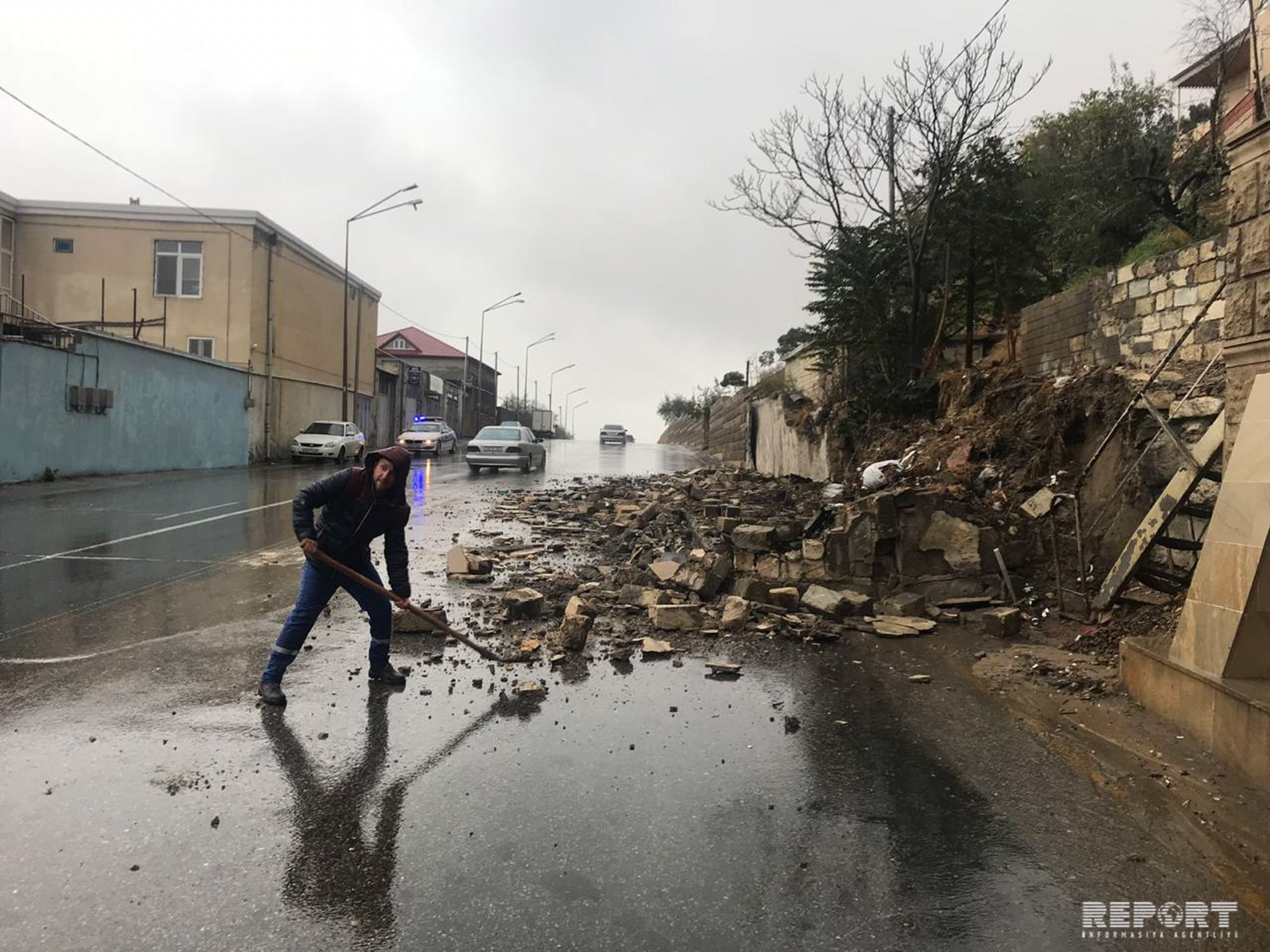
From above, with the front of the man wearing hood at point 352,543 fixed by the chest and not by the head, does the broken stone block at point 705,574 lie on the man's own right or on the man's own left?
on the man's own left

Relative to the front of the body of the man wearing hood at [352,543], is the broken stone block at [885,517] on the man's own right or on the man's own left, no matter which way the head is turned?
on the man's own left

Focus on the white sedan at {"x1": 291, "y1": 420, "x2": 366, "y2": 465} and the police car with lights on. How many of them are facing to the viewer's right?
0

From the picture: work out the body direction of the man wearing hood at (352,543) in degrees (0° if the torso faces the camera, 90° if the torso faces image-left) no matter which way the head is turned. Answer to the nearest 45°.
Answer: approximately 315°

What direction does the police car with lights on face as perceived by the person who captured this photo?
facing the viewer and to the left of the viewer

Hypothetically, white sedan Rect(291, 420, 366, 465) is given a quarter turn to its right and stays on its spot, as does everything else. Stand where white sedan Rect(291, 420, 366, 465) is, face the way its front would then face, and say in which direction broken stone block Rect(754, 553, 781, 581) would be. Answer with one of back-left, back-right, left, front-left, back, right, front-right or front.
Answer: back-left

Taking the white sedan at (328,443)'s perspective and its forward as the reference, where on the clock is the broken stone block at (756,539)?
The broken stone block is roughly at 10 o'clock from the white sedan.

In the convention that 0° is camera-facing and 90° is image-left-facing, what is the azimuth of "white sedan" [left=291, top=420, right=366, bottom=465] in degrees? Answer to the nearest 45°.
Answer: approximately 45°

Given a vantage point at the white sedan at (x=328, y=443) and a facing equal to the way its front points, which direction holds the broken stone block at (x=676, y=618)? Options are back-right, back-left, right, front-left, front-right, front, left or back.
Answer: front-left

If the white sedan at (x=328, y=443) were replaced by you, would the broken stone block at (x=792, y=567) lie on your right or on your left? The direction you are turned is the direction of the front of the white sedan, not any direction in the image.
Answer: on your left

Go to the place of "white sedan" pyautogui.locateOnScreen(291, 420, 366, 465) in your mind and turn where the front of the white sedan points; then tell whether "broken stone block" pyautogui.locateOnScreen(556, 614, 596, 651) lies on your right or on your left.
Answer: on your left

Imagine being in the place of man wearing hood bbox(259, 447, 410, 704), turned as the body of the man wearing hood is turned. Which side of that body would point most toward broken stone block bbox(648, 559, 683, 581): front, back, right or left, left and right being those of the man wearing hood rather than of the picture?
left
